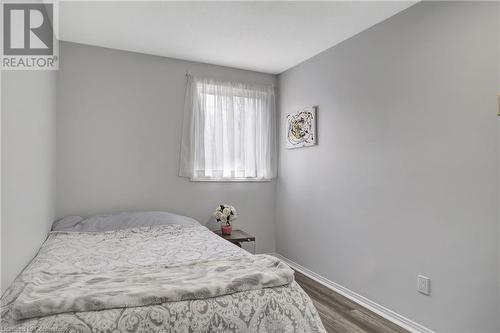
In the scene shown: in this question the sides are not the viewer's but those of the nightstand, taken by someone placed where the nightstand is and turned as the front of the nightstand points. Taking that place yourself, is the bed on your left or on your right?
on your right

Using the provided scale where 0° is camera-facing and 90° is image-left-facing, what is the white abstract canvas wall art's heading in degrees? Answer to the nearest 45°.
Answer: approximately 45°

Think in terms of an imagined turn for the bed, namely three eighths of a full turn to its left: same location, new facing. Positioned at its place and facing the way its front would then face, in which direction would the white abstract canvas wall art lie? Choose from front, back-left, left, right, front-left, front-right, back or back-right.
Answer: front

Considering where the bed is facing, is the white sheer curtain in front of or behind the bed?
behind

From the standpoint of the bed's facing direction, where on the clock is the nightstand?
The nightstand is roughly at 7 o'clock from the bed.

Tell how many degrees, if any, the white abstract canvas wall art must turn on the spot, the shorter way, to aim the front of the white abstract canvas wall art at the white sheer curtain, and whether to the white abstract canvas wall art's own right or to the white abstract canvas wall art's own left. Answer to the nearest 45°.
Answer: approximately 45° to the white abstract canvas wall art's own right

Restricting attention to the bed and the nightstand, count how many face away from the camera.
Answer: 0

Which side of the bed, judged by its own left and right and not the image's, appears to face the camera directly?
front

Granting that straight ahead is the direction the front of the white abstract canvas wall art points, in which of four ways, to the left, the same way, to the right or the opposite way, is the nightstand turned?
to the left
